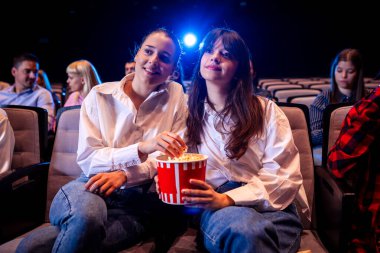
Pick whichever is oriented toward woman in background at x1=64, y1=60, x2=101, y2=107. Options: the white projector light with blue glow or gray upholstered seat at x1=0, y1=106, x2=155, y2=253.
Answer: the white projector light with blue glow

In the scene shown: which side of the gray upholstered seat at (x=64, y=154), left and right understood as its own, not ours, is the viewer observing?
front

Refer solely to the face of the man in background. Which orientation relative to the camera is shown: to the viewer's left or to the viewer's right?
to the viewer's right

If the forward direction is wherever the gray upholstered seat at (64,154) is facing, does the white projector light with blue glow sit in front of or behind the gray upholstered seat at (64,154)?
behind

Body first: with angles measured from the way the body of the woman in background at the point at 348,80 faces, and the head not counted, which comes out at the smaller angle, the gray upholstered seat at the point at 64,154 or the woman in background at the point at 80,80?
the gray upholstered seat

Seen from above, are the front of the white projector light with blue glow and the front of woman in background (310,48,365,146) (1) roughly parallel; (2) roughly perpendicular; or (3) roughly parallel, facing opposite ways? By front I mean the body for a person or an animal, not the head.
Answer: roughly parallel

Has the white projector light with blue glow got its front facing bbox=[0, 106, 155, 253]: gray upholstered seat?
yes

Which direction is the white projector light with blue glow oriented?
toward the camera

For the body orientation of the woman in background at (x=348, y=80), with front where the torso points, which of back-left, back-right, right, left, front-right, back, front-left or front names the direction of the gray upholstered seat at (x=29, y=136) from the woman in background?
front-right

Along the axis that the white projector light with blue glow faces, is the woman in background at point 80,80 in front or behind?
in front

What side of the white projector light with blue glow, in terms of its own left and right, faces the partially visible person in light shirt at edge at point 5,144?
front

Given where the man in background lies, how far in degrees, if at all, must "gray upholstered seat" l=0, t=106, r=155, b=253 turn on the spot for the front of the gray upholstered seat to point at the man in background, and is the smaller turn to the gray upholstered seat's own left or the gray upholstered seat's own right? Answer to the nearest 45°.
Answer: approximately 180°

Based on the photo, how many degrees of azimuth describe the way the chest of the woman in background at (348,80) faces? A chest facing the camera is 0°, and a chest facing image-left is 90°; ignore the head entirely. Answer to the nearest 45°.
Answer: approximately 0°
